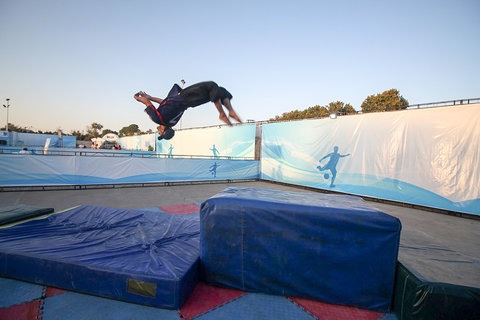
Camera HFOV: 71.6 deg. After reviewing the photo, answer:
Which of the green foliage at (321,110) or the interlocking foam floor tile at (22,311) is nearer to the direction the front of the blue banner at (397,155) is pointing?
the interlocking foam floor tile

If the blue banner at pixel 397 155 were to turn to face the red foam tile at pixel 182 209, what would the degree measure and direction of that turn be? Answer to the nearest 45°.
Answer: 0° — it already faces it

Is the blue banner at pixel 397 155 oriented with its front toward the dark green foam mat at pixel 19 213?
yes

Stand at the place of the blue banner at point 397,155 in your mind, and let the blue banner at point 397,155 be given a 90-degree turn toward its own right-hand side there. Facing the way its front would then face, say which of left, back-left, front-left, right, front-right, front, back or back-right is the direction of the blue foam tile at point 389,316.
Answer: back-left

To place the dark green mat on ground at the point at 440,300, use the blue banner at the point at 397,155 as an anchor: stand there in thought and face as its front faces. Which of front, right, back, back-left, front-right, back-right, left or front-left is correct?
front-left

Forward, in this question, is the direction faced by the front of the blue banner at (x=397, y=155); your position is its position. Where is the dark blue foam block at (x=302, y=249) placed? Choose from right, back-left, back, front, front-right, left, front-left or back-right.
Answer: front-left

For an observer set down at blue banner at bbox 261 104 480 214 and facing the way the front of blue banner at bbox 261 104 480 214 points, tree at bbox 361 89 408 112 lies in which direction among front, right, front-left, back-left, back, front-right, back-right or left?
back-right

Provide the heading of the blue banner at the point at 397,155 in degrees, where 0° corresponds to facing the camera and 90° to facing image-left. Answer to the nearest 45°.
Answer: approximately 45°

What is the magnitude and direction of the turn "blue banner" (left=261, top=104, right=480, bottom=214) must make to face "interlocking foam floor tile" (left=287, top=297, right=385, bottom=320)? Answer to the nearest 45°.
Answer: approximately 45° to its left

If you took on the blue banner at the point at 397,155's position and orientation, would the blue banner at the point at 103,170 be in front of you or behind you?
in front
